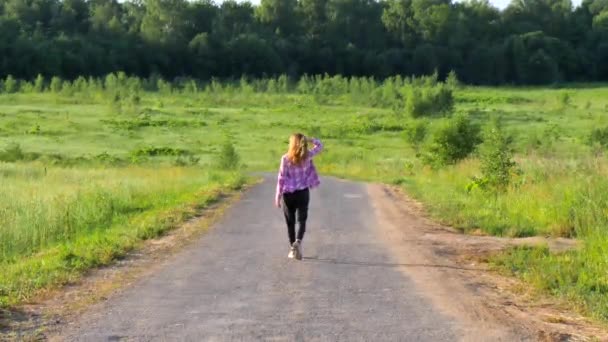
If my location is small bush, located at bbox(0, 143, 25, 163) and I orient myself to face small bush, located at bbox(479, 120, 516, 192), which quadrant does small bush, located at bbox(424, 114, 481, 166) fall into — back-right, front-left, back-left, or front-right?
front-left

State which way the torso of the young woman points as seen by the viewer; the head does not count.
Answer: away from the camera

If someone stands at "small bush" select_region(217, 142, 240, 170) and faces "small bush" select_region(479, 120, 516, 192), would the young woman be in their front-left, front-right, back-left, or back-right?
front-right

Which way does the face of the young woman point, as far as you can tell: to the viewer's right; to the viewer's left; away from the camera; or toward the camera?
away from the camera

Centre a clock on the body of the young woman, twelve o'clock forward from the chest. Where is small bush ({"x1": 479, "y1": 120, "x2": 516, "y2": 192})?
The small bush is roughly at 1 o'clock from the young woman.

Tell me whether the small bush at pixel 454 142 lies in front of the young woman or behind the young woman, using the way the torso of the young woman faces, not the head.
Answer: in front

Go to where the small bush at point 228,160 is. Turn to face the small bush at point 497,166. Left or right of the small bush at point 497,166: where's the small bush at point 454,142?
left

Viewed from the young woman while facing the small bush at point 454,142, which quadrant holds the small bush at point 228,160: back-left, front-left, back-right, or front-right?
front-left

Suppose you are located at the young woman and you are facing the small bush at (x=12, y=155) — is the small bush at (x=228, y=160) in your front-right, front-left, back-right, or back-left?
front-right

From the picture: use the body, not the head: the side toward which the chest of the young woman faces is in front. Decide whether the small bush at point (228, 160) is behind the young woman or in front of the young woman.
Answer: in front
